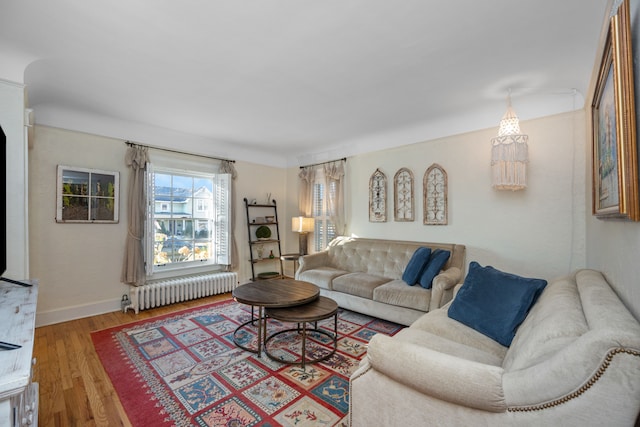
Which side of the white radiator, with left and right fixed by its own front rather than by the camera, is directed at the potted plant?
left

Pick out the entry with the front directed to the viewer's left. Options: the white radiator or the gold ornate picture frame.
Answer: the gold ornate picture frame

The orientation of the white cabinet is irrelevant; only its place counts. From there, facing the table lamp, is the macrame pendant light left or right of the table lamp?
right

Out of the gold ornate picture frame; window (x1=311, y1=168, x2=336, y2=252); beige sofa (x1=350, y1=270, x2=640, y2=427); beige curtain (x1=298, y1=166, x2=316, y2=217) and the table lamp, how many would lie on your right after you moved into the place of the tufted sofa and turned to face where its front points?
3

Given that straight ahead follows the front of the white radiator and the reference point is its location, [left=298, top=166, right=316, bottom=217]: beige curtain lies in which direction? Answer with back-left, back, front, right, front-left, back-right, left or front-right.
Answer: front-left

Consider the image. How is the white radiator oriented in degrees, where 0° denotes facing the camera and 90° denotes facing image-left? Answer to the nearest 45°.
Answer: approximately 315°

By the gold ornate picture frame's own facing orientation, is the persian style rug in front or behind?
in front

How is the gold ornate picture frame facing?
to the viewer's left

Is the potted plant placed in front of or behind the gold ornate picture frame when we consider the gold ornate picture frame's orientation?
in front

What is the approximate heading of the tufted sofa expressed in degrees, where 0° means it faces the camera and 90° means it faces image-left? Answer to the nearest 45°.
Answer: approximately 45°

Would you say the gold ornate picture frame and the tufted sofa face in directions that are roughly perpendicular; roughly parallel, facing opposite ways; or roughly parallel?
roughly perpendicular

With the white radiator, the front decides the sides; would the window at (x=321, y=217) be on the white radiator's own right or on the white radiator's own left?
on the white radiator's own left

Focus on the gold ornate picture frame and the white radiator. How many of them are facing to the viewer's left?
1

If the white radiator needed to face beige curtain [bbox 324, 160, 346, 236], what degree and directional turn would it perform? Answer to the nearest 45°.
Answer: approximately 45° to its left
